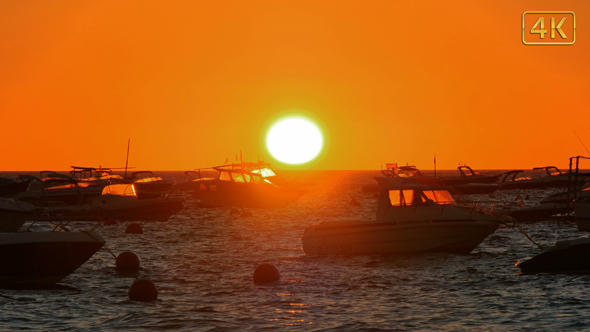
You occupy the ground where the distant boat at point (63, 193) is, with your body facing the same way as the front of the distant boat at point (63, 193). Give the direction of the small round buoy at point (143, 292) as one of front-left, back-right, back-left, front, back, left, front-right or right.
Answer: right

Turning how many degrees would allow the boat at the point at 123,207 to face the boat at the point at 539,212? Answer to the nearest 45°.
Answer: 0° — it already faces it

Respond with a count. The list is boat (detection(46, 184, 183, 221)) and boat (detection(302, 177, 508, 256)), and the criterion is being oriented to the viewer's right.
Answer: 2

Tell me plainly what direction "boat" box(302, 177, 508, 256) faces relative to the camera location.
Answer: facing to the right of the viewer

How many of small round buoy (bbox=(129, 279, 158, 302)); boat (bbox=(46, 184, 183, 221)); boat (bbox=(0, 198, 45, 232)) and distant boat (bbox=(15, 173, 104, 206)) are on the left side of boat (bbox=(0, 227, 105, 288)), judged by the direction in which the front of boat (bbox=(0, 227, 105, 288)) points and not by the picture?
3

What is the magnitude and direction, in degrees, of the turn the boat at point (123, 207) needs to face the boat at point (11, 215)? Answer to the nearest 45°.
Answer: approximately 135° to its right

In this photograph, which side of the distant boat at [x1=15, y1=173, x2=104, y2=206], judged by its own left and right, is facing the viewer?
right

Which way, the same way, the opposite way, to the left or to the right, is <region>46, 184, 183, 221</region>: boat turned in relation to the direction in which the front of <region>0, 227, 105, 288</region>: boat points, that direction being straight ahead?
the same way

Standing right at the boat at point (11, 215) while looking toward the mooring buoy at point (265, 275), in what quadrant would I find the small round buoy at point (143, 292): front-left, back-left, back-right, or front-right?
front-right

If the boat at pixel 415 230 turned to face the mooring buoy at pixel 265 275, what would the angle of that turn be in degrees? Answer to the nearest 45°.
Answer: approximately 135° to its right

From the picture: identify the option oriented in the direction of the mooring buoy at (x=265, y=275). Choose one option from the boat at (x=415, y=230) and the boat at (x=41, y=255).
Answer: the boat at (x=41, y=255)

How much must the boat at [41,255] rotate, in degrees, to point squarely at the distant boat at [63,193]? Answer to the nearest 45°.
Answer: approximately 90° to its left

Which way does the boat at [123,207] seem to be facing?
to the viewer's right

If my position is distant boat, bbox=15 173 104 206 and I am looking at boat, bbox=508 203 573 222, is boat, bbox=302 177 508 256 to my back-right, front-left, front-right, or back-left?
front-right

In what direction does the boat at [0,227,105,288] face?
to the viewer's right

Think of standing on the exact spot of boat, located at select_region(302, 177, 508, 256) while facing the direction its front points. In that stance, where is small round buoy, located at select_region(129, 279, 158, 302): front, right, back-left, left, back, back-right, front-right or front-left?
back-right

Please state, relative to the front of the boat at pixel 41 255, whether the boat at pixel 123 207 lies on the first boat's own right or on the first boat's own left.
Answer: on the first boat's own left

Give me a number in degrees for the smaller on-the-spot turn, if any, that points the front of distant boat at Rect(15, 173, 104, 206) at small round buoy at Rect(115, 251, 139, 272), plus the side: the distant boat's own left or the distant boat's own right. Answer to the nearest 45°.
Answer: approximately 90° to the distant boat's own right
